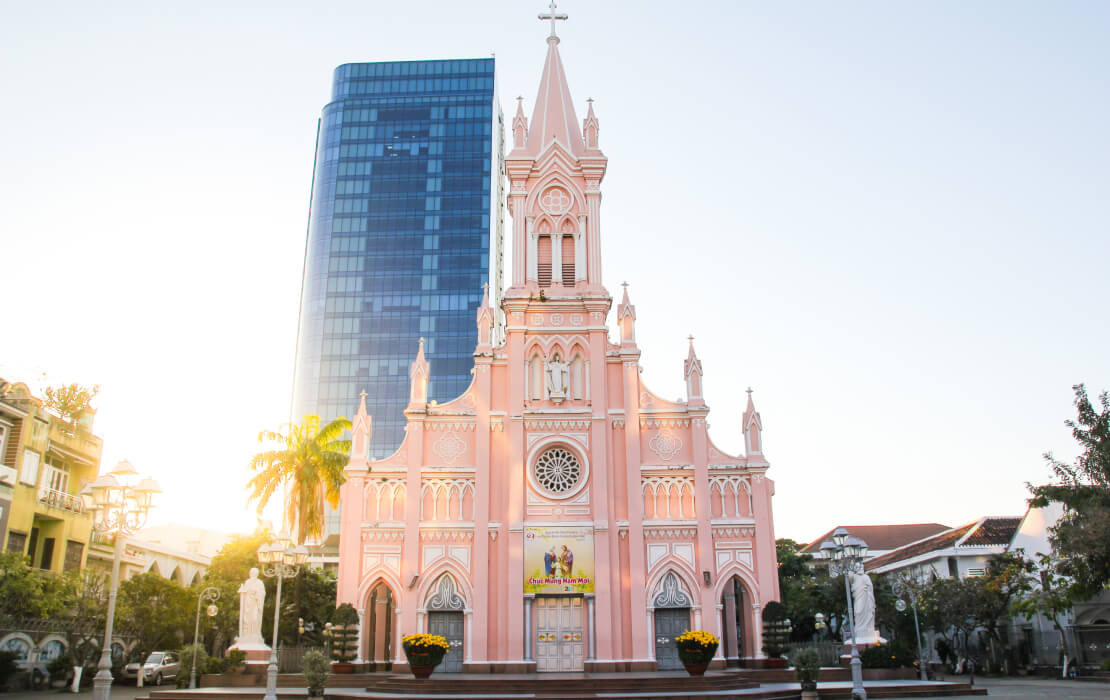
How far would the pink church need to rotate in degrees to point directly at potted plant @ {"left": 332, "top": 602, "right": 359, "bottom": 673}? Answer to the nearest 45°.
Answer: approximately 90° to its right

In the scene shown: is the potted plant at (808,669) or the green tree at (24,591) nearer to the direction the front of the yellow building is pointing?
the potted plant

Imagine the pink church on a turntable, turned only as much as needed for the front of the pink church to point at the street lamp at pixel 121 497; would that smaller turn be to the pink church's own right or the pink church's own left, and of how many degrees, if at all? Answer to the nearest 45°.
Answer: approximately 45° to the pink church's own right

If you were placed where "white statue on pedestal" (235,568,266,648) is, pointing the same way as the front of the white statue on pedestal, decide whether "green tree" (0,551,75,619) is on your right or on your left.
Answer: on your right

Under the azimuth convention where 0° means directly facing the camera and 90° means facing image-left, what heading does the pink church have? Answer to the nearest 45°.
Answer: approximately 0°

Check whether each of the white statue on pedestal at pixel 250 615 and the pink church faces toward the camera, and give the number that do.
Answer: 2

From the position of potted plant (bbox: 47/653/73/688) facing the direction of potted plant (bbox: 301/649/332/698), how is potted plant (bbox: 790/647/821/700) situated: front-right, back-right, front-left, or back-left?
front-left

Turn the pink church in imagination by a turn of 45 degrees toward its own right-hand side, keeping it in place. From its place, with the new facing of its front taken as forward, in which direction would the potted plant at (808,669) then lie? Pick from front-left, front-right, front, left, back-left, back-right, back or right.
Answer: left

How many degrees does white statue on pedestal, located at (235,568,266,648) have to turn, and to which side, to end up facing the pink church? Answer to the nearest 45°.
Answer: approximately 90° to its left

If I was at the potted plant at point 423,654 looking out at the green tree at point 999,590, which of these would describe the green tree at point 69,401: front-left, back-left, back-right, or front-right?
back-left

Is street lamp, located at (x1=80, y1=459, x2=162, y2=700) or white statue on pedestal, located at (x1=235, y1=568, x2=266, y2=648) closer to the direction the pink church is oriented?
the street lamp

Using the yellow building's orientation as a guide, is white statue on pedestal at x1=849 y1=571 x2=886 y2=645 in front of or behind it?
in front

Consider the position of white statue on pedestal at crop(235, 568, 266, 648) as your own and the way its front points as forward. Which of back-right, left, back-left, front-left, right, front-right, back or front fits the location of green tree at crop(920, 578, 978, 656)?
left

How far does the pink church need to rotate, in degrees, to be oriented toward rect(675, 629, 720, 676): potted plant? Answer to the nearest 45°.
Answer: approximately 45° to its left
